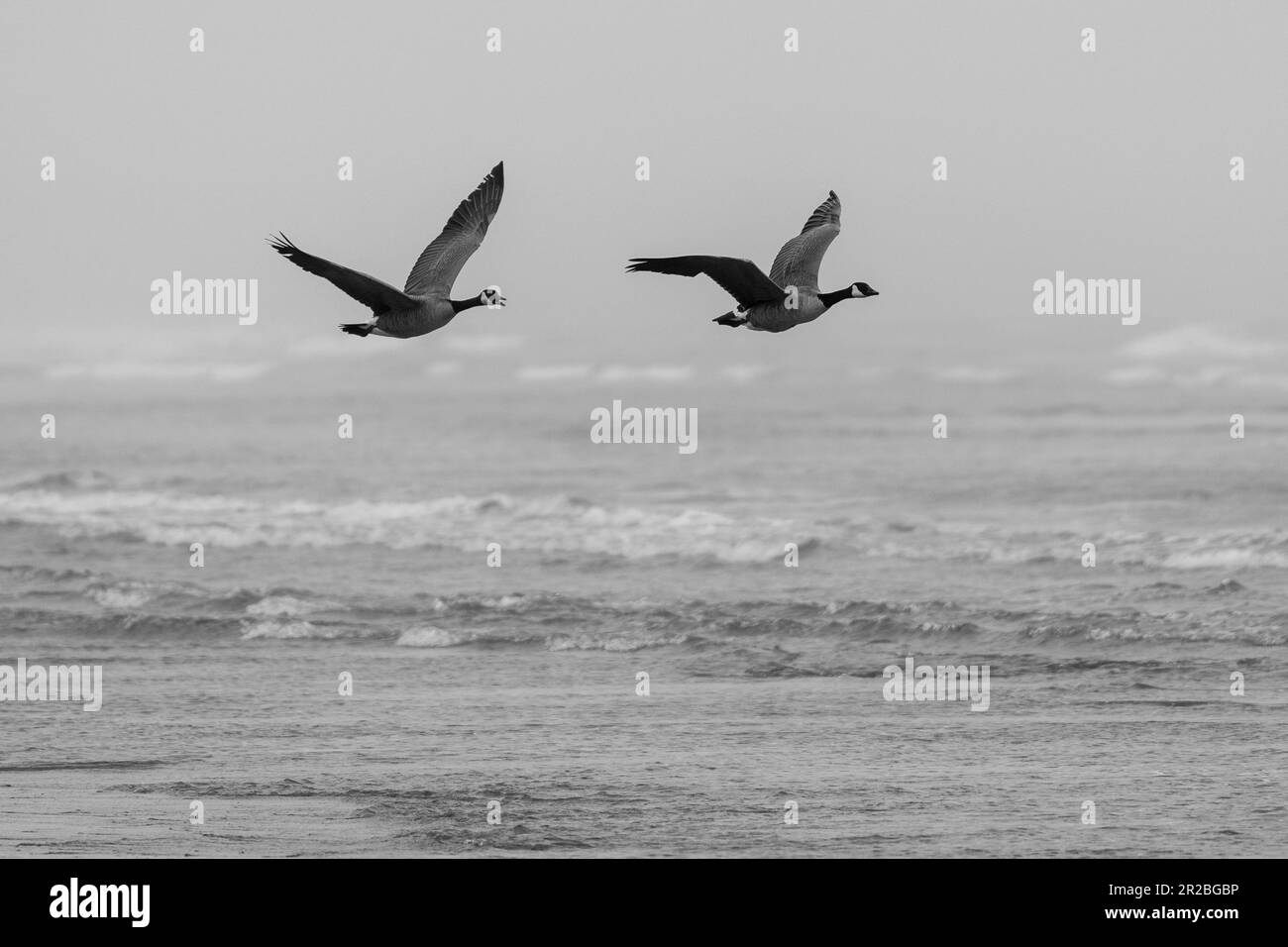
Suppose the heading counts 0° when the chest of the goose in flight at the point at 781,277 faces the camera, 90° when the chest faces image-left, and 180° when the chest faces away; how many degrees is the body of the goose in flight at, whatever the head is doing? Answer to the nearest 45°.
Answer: approximately 270°

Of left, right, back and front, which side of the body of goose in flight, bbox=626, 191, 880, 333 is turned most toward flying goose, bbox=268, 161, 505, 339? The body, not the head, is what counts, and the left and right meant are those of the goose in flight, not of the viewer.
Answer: back
